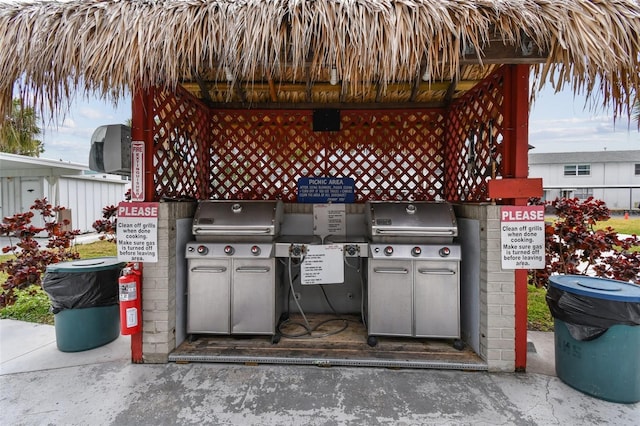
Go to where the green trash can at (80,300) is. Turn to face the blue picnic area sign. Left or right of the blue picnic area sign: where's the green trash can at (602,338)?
right

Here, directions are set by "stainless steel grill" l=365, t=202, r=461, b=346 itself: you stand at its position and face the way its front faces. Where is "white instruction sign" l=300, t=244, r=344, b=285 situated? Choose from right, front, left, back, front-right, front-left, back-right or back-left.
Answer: right

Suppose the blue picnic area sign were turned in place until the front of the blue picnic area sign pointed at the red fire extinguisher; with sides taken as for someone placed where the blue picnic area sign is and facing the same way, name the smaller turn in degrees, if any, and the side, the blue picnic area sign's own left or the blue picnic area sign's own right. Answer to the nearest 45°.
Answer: approximately 45° to the blue picnic area sign's own right

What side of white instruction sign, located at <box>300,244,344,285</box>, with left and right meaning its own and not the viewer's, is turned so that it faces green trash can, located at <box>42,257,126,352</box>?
right

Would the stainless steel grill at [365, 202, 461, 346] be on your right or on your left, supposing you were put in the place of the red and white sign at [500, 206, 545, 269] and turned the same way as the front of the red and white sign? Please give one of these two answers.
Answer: on your right

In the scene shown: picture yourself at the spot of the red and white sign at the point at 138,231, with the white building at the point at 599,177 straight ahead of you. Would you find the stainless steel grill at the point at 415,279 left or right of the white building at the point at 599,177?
right
